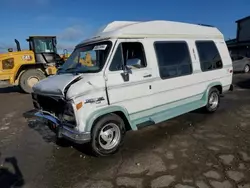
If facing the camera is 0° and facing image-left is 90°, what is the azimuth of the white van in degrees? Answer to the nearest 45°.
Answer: approximately 45°

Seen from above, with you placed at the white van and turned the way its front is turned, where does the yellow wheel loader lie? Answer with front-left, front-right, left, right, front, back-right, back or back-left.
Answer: right
